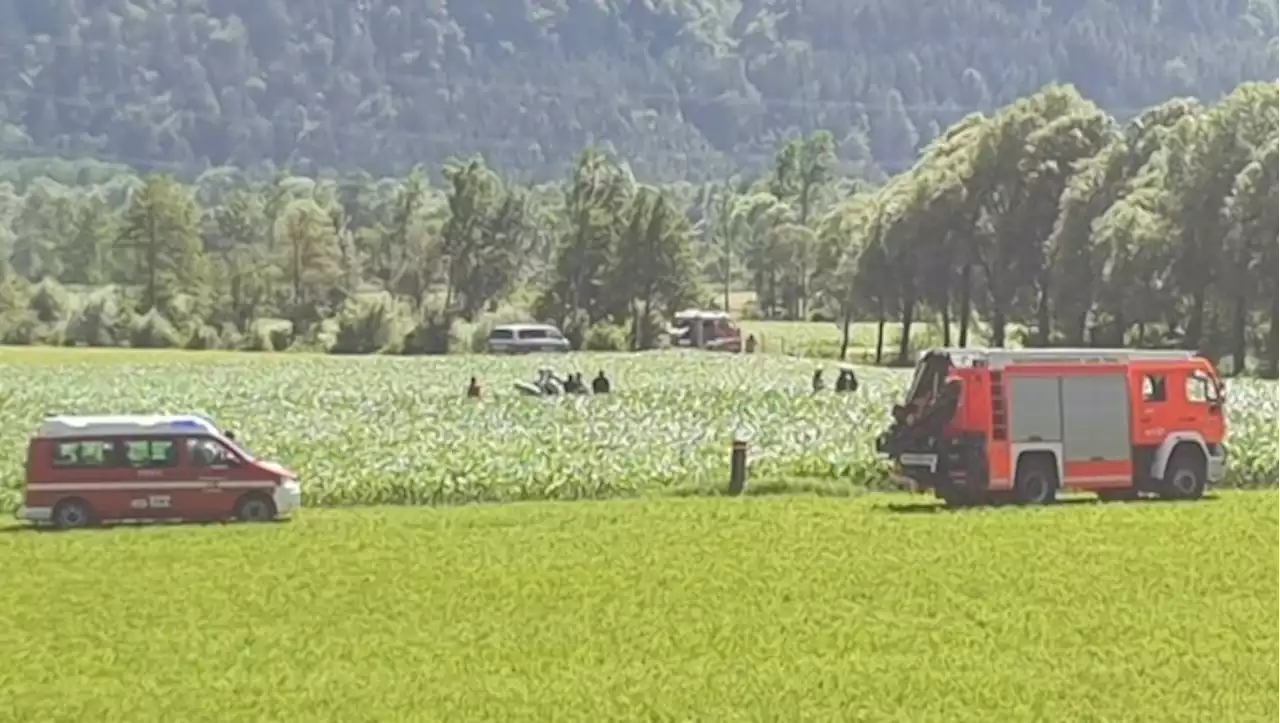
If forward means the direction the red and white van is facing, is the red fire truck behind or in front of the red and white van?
in front

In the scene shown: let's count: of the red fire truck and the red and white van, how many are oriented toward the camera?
0

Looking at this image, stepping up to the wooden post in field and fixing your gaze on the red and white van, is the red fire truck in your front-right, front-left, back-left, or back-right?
back-left

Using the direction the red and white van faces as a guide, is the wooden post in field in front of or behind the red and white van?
in front

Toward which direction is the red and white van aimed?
to the viewer's right
